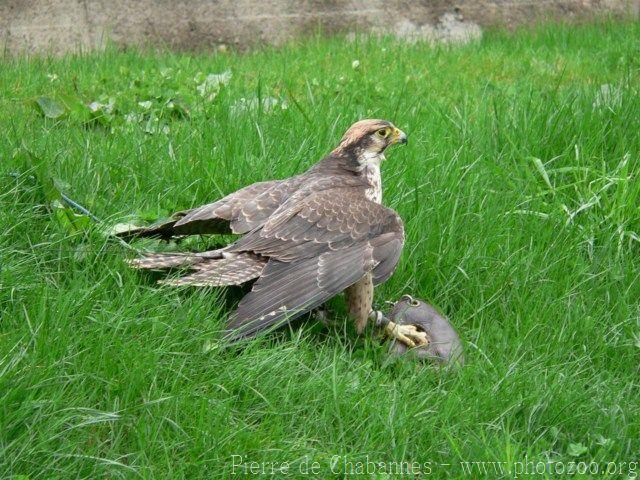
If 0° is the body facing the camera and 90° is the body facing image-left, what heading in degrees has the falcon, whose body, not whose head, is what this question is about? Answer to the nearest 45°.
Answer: approximately 270°
